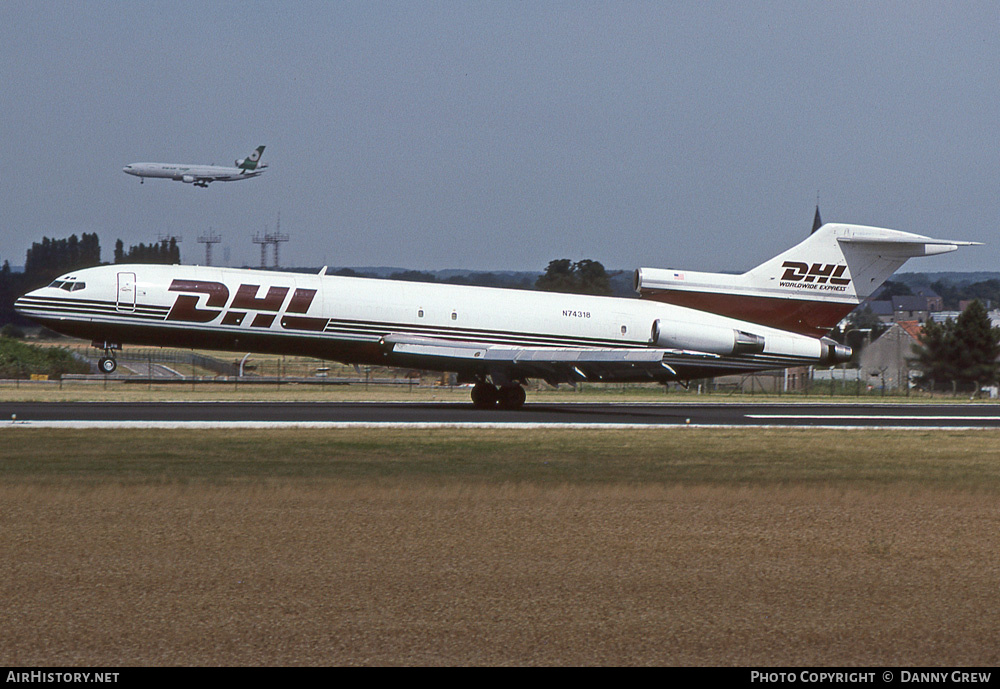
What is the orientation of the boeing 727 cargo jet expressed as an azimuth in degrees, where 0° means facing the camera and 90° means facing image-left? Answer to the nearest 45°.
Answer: approximately 90°
